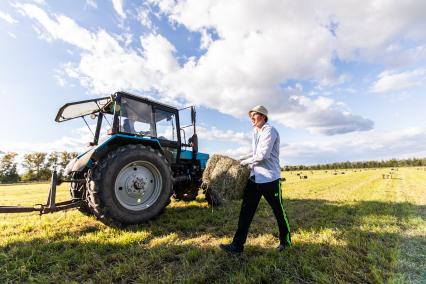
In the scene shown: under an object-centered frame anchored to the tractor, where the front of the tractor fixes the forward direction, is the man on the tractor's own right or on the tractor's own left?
on the tractor's own right

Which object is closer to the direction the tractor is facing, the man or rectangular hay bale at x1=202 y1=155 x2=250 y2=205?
the rectangular hay bale

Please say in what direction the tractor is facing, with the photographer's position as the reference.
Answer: facing away from the viewer and to the right of the viewer

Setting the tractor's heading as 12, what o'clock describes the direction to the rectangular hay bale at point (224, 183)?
The rectangular hay bale is roughly at 1 o'clock from the tractor.
